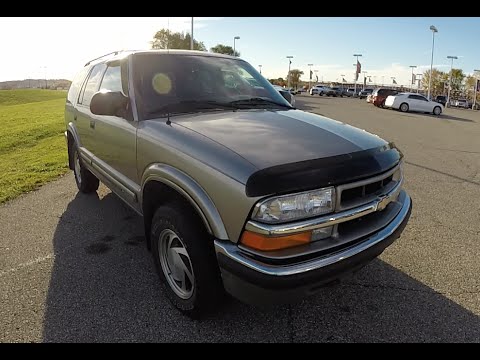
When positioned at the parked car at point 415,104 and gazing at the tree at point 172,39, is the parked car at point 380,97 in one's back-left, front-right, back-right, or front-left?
front-right

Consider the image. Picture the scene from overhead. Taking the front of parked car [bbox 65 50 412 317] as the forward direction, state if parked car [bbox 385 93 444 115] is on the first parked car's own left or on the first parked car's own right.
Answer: on the first parked car's own left

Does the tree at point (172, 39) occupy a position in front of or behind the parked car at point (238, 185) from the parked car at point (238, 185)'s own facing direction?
behind

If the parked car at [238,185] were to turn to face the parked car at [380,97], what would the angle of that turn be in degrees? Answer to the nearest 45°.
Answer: approximately 135° to its left

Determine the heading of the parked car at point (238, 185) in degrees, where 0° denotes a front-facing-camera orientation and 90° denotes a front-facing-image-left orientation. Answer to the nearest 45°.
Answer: approximately 315°

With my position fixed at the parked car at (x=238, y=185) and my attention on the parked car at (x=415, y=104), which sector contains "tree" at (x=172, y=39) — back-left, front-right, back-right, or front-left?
front-left

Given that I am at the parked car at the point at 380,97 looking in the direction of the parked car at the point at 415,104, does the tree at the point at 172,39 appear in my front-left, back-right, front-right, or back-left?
back-right

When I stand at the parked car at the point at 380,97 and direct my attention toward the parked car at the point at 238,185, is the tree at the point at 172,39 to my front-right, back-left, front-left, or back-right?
back-right
